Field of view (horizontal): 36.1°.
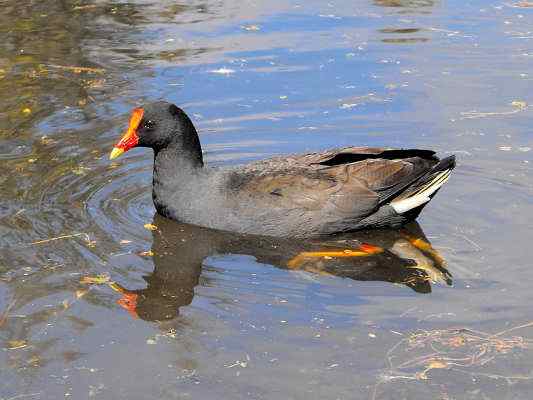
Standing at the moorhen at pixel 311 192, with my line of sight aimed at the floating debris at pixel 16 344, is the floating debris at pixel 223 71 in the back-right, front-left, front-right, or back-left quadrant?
back-right

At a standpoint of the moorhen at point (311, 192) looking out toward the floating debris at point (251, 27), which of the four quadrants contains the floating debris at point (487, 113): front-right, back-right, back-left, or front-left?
front-right

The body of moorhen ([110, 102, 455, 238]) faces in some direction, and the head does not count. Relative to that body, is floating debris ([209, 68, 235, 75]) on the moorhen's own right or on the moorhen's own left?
on the moorhen's own right

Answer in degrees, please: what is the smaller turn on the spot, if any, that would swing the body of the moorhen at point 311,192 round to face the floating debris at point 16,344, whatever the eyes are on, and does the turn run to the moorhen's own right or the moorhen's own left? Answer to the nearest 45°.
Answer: approximately 45° to the moorhen's own left

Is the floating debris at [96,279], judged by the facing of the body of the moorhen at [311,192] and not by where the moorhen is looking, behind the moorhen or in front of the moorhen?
in front

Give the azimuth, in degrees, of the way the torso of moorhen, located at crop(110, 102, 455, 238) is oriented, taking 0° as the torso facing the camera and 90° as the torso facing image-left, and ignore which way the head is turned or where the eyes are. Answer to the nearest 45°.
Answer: approximately 90°

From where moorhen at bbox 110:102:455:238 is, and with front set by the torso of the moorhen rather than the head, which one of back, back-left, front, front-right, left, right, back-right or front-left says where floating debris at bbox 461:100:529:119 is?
back-right

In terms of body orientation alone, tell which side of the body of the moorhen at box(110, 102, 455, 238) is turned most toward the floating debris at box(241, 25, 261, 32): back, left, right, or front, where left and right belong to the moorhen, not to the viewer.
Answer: right
